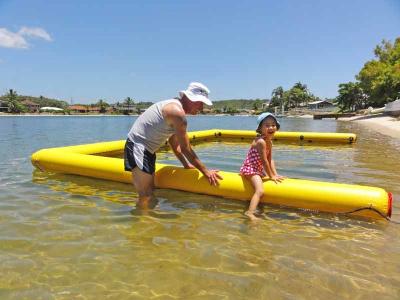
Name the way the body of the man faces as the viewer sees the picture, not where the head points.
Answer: to the viewer's right

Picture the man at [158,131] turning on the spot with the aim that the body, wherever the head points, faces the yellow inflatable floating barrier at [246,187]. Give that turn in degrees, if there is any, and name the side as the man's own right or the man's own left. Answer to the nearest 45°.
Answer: approximately 45° to the man's own left

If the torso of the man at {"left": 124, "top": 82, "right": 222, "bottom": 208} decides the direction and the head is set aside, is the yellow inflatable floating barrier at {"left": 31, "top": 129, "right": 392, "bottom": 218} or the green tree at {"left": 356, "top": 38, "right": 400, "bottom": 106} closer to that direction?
the yellow inflatable floating barrier

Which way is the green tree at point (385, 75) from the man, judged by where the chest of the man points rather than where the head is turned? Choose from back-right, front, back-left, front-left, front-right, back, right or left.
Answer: front-left

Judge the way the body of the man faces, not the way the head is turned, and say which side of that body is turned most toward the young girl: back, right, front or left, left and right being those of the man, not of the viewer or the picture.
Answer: front

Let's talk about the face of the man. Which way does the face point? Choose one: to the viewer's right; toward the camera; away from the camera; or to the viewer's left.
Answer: to the viewer's right

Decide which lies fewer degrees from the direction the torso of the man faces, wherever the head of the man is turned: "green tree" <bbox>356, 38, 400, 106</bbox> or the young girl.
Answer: the young girl
